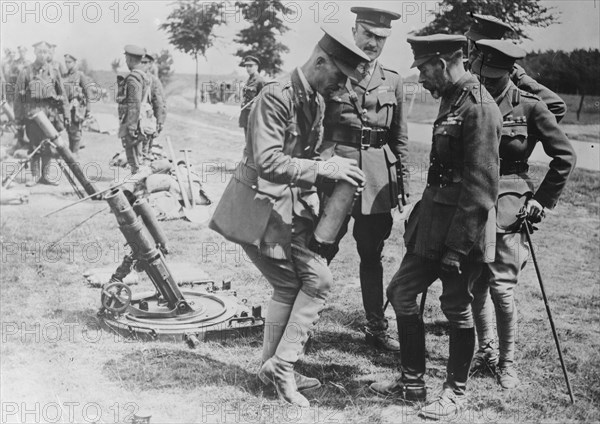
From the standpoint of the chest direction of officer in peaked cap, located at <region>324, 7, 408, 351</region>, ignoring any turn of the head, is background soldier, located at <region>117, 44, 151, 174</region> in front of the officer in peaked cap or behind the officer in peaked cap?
behind

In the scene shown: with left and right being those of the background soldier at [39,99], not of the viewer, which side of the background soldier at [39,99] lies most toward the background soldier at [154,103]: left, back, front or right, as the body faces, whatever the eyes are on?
left

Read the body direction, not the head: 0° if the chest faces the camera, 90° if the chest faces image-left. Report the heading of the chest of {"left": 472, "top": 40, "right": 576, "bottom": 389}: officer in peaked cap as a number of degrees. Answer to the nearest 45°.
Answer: approximately 45°

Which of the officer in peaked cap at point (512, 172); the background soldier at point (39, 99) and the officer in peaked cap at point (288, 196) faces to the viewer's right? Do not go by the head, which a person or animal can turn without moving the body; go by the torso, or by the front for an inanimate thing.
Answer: the officer in peaked cap at point (288, 196)

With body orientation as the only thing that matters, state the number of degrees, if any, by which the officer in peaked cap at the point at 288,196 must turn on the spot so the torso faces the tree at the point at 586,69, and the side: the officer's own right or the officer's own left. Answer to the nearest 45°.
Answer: approximately 45° to the officer's own left

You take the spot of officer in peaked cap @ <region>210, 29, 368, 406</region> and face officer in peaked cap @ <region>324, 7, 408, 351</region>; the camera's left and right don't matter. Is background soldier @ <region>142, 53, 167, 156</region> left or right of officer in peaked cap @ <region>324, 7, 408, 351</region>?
left

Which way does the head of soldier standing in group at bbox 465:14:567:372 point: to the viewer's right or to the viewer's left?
to the viewer's left

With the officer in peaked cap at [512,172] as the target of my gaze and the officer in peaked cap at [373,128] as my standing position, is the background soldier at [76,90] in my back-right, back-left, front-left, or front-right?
back-left

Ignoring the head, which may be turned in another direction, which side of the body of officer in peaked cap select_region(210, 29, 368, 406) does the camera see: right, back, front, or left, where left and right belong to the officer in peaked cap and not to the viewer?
right

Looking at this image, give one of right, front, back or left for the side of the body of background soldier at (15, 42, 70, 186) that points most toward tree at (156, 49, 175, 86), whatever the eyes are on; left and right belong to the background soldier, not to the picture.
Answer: back

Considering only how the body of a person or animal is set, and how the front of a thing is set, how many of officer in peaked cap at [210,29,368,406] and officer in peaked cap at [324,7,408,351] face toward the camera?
1

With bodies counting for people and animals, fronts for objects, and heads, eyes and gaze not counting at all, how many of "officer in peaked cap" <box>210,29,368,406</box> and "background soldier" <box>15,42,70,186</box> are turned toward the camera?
1

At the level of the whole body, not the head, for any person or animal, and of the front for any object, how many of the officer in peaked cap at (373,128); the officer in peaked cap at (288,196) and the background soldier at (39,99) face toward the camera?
2
